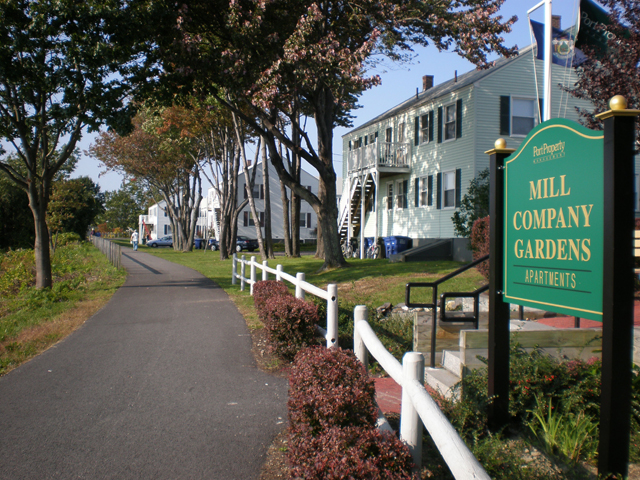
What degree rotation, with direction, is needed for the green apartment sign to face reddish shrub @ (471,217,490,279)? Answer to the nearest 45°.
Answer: approximately 135° to its right

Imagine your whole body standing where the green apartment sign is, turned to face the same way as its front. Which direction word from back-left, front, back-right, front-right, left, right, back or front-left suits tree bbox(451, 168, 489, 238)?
back-right

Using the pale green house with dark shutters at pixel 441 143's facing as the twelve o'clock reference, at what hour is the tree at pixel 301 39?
The tree is roughly at 11 o'clock from the pale green house with dark shutters.

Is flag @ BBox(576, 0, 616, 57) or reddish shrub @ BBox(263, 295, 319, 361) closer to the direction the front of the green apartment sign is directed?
the reddish shrub

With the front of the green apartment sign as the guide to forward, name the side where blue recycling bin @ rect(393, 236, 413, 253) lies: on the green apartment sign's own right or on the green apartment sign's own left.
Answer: on the green apartment sign's own right

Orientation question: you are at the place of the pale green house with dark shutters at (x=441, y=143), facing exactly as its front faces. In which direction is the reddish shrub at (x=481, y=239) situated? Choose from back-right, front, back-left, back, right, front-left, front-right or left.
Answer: front-left

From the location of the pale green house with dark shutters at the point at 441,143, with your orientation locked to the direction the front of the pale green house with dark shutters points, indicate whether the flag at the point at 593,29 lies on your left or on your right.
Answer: on your left

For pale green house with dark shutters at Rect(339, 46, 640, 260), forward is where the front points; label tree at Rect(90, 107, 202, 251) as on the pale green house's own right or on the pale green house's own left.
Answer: on the pale green house's own right

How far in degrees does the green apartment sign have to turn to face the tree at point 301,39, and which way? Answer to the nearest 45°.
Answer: approximately 90° to its right

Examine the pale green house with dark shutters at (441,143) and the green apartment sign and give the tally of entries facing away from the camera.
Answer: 0
